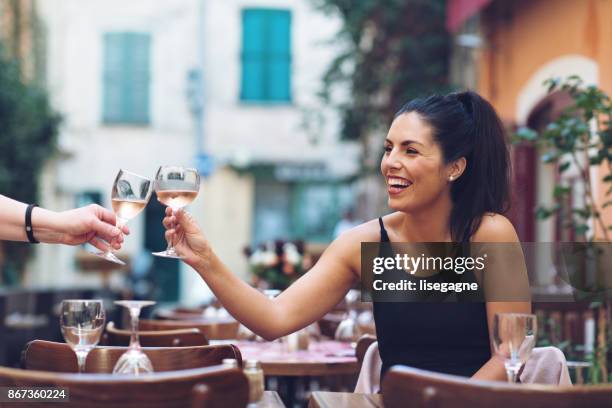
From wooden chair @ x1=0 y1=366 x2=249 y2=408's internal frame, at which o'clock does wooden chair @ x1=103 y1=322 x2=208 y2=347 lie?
wooden chair @ x1=103 y1=322 x2=208 y2=347 is roughly at 12 o'clock from wooden chair @ x1=0 y1=366 x2=249 y2=408.

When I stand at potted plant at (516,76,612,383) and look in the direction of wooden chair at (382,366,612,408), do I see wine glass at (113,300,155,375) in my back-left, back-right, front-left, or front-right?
front-right

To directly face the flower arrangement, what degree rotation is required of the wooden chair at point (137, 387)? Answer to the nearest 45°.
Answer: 0° — it already faces it

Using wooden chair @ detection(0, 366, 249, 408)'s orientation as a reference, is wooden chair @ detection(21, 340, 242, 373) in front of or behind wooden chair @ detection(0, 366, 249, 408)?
in front

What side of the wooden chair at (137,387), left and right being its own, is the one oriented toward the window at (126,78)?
front

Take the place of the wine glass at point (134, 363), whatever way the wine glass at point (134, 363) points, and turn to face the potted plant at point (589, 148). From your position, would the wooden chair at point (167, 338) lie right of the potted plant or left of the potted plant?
left

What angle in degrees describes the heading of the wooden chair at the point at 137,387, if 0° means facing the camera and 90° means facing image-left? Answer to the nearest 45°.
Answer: approximately 180°

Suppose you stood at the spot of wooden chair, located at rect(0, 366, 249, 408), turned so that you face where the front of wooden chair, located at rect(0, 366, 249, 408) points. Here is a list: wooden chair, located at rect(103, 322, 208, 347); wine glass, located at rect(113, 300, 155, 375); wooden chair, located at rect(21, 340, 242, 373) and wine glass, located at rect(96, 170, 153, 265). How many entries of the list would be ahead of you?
4

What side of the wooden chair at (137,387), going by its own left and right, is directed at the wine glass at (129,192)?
front

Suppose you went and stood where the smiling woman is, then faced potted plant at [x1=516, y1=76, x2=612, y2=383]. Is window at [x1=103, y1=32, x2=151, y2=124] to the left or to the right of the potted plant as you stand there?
left

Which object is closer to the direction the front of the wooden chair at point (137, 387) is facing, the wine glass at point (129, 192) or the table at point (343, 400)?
the wine glass
